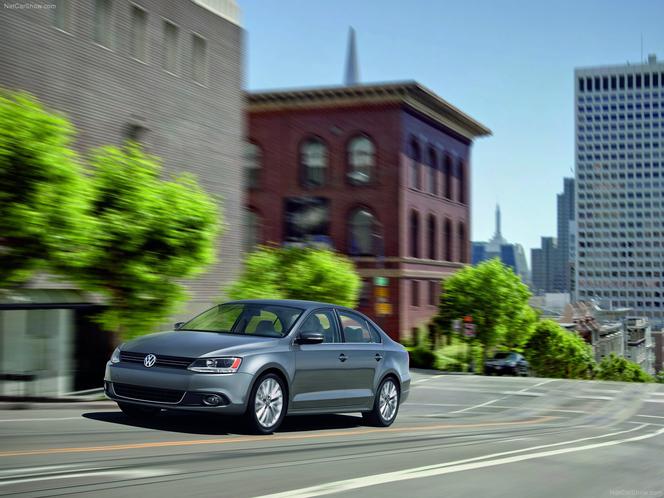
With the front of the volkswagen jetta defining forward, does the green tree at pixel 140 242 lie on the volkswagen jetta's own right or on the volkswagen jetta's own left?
on the volkswagen jetta's own right

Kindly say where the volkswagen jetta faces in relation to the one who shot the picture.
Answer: facing the viewer and to the left of the viewer

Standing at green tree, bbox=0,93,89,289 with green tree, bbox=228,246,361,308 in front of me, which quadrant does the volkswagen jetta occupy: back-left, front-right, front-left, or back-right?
back-right

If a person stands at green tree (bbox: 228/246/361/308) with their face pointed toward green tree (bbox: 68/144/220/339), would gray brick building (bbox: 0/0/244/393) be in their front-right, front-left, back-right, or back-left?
front-right

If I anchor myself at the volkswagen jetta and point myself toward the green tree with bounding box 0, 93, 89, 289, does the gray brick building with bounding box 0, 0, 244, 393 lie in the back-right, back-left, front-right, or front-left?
front-right

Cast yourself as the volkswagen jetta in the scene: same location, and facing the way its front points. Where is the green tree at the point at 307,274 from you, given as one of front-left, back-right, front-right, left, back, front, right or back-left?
back-right

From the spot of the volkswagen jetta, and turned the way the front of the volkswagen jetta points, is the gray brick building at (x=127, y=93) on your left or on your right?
on your right

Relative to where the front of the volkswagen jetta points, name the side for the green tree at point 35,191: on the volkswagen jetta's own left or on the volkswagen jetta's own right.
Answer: on the volkswagen jetta's own right
